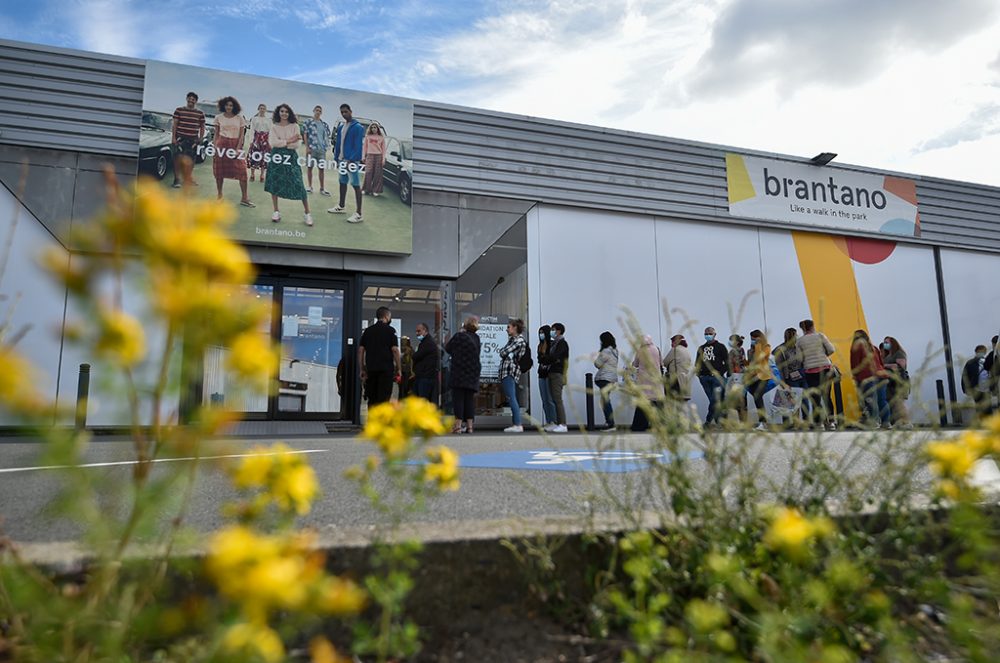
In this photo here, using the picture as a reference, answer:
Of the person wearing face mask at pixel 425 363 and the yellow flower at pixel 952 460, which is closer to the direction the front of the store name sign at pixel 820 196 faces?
the yellow flower

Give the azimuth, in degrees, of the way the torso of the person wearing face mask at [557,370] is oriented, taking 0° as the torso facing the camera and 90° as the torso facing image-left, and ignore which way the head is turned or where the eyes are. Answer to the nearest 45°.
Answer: approximately 90°

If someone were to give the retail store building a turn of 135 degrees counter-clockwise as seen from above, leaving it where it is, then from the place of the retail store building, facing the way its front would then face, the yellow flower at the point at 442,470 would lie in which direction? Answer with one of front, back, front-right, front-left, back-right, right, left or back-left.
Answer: back

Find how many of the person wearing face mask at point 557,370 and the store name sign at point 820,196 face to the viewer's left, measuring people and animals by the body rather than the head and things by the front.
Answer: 1

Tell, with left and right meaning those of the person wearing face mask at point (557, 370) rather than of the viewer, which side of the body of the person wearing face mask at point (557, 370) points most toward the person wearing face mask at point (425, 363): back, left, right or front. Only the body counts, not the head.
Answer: front

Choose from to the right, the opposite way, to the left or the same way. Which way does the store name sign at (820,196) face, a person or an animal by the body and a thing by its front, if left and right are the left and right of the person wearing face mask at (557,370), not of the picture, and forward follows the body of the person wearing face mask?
to the left

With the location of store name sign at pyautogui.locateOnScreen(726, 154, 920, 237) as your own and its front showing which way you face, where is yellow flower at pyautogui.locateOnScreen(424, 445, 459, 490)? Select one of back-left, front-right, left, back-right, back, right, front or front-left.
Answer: front-right

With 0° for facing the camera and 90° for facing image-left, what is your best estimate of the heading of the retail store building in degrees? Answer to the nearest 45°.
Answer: approximately 315°
